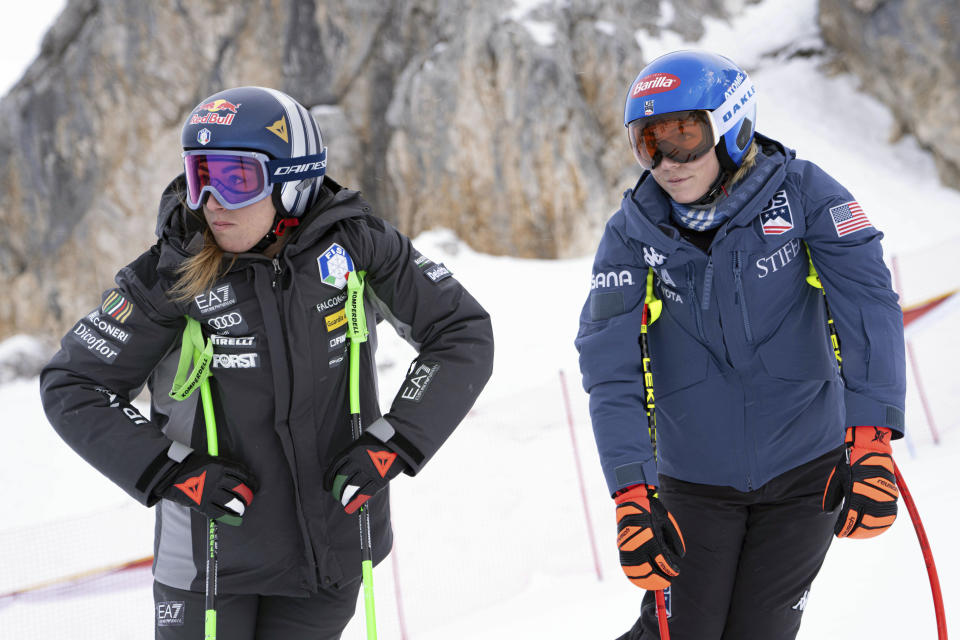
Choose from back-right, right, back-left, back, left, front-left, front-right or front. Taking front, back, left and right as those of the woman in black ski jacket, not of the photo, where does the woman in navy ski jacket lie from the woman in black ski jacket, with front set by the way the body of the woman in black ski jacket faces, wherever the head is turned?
left

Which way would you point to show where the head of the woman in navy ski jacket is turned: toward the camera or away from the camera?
toward the camera

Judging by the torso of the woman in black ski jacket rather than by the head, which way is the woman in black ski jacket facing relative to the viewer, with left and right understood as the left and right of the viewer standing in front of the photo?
facing the viewer
